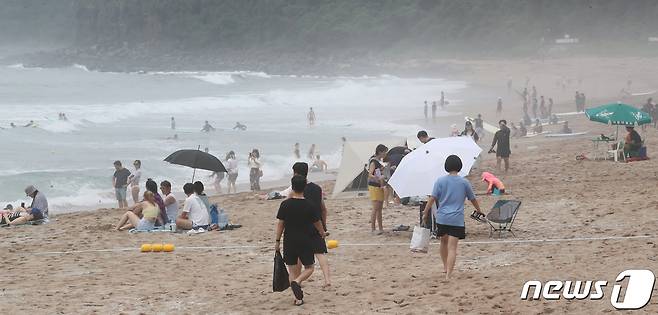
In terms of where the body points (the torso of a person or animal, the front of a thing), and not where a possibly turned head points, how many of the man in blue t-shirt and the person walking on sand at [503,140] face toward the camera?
1

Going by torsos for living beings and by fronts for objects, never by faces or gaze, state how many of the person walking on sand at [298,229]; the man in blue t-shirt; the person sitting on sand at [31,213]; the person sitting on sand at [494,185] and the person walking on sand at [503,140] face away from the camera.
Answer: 2

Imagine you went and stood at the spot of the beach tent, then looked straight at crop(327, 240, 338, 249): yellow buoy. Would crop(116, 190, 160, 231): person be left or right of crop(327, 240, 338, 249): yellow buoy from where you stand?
right

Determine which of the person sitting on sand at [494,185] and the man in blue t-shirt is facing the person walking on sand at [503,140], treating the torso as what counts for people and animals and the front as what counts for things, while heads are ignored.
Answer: the man in blue t-shirt

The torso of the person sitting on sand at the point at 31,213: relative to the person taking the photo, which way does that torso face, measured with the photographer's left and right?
facing to the left of the viewer

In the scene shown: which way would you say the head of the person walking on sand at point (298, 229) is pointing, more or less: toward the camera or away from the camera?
away from the camera

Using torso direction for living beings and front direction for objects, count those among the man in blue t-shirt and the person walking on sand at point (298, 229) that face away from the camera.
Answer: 2

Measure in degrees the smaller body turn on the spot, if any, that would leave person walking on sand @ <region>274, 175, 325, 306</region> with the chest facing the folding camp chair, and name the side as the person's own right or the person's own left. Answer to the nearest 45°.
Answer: approximately 45° to the person's own right

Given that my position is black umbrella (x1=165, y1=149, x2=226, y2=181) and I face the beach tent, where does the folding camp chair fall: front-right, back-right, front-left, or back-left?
front-right

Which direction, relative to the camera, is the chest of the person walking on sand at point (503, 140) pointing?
toward the camera

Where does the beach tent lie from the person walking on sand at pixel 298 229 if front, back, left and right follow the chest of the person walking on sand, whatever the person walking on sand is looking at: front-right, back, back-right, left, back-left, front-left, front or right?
front

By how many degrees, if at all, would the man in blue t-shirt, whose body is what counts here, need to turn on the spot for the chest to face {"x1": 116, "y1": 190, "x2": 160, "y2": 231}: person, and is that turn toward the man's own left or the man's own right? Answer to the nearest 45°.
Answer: approximately 45° to the man's own left

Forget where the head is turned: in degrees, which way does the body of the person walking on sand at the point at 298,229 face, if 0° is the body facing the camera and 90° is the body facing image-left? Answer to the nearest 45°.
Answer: approximately 180°

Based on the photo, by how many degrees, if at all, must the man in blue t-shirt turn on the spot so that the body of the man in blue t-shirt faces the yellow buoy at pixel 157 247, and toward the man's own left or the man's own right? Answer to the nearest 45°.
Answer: approximately 45° to the man's own left

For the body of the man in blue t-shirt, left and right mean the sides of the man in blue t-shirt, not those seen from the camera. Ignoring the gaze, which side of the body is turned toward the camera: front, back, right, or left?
back

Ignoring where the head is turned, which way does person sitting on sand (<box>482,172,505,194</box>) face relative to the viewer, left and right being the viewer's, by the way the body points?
facing to the left of the viewer

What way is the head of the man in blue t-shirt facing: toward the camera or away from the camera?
away from the camera

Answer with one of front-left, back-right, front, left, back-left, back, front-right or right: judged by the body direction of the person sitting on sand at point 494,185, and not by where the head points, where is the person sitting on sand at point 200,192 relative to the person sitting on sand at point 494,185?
front-left
